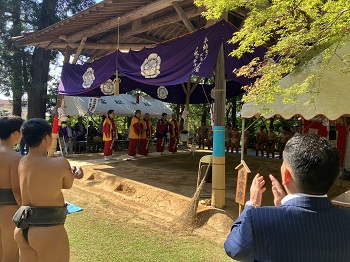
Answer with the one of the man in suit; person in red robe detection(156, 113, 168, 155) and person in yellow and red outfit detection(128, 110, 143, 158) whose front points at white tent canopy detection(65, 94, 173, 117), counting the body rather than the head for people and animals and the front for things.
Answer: the man in suit

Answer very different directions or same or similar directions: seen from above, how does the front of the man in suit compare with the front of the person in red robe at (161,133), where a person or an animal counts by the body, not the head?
very different directions

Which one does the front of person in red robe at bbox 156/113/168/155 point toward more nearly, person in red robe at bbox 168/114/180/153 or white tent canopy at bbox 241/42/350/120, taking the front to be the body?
the white tent canopy

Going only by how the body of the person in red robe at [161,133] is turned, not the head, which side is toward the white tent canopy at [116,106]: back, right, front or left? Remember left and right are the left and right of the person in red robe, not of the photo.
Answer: back

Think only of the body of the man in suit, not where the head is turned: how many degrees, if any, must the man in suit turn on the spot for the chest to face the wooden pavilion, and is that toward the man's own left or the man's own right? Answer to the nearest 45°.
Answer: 0° — they already face it

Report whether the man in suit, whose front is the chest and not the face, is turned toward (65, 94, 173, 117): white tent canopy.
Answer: yes

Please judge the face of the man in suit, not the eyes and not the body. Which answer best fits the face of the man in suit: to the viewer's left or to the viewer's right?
to the viewer's left
